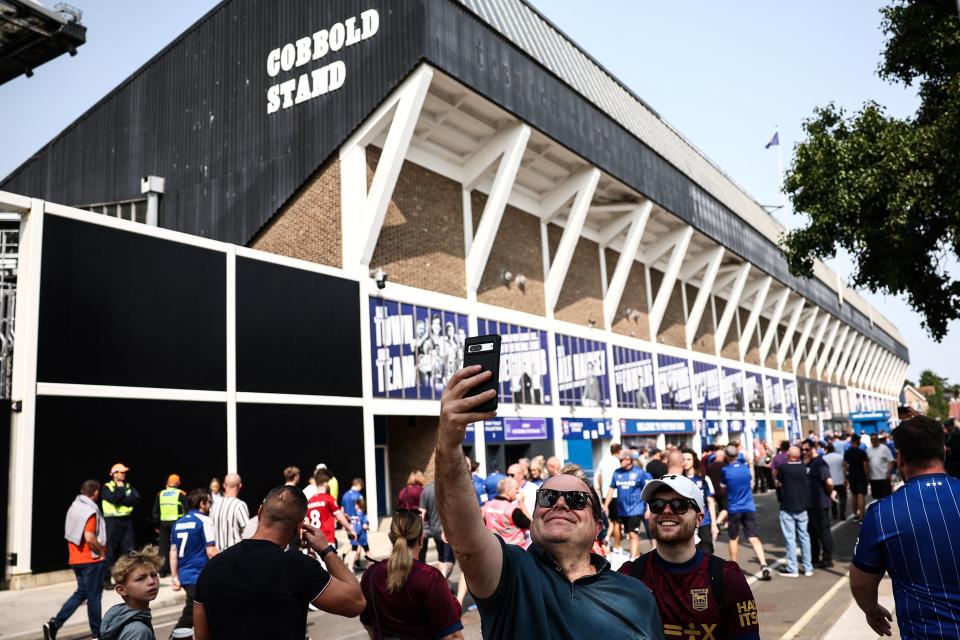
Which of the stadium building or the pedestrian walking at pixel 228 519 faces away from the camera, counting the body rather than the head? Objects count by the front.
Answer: the pedestrian walking

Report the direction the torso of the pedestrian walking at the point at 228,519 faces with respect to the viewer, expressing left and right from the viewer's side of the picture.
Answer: facing away from the viewer

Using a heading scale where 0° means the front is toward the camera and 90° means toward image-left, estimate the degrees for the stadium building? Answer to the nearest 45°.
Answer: approximately 315°

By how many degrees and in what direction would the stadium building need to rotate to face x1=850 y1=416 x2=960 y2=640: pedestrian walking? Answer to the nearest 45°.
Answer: approximately 45° to its right

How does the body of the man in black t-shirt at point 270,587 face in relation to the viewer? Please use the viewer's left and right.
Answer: facing away from the viewer and to the right of the viewer

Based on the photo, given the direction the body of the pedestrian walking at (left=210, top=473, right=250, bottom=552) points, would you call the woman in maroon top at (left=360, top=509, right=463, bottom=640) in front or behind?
behind

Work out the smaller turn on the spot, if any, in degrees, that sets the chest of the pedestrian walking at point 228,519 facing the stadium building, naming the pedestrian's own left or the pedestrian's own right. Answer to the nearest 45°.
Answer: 0° — they already face it

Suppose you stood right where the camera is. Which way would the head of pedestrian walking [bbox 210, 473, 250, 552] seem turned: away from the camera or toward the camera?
away from the camera

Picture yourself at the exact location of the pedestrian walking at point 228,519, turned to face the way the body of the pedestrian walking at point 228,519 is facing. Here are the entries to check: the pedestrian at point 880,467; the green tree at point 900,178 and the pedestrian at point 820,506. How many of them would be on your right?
3

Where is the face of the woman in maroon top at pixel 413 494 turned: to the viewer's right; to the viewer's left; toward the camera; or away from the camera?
away from the camera

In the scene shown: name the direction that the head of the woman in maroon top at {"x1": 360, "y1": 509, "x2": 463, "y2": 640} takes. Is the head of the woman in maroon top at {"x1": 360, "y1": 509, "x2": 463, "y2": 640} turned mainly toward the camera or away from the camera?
away from the camera
